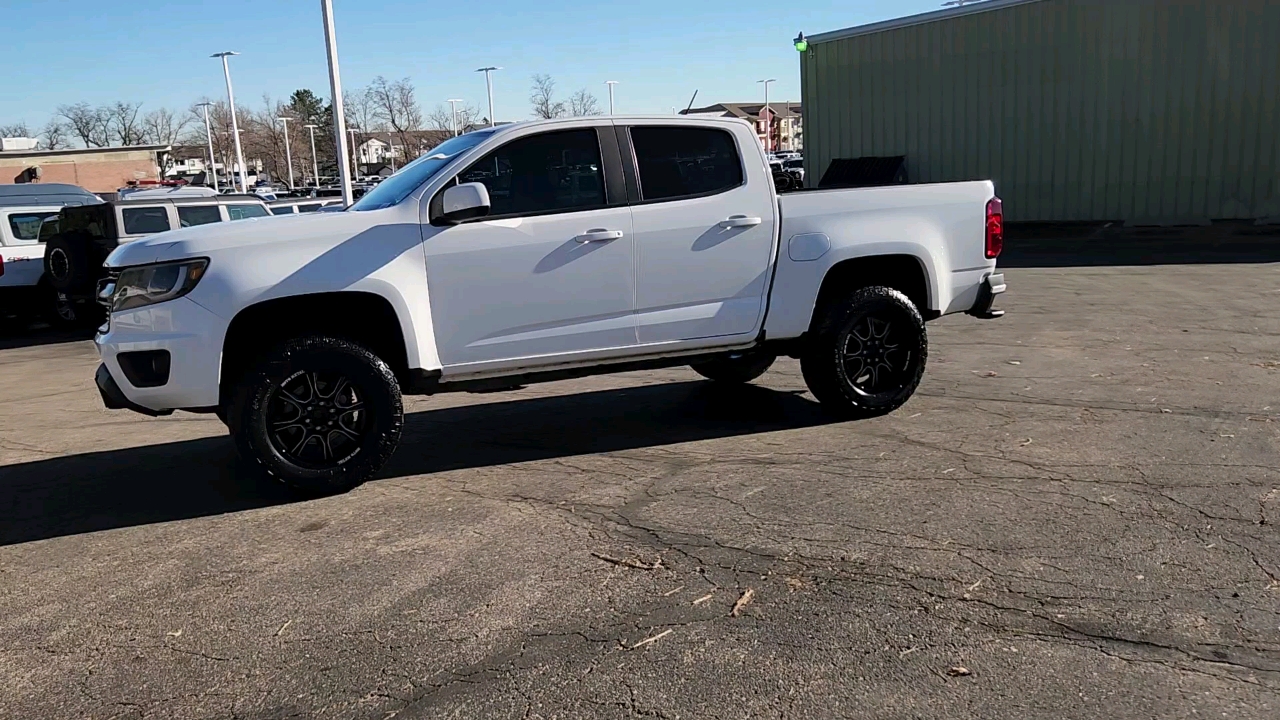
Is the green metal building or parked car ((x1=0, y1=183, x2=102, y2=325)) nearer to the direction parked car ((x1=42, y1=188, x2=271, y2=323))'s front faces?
the green metal building

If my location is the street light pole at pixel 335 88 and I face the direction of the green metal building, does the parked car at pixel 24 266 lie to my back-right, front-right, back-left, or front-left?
back-right

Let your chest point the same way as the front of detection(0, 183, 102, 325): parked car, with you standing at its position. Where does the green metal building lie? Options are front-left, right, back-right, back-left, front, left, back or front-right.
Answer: front-right

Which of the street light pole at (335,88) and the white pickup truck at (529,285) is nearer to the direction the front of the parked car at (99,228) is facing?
the street light pole

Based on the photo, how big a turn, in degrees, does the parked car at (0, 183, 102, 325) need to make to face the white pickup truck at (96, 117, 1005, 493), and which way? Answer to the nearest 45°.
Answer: approximately 135° to its right

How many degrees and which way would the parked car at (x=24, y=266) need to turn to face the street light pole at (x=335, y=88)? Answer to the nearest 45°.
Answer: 0° — it already faces it

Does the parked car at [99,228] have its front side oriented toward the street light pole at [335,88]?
yes

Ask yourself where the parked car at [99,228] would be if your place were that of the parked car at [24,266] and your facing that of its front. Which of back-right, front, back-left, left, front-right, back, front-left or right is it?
right

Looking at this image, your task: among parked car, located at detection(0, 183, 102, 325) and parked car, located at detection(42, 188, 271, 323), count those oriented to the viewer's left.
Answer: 0

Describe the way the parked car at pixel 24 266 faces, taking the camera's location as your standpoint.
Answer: facing away from the viewer and to the right of the viewer

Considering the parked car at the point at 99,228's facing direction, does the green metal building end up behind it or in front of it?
in front

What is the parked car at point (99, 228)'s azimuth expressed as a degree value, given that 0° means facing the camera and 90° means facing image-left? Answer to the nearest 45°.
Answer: approximately 225°
